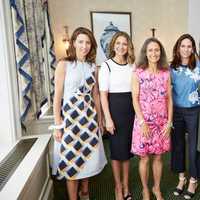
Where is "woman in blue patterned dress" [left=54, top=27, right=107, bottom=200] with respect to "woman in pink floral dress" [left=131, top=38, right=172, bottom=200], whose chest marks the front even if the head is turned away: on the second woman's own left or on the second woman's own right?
on the second woman's own right

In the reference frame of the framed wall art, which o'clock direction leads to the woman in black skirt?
The woman in black skirt is roughly at 12 o'clock from the framed wall art.

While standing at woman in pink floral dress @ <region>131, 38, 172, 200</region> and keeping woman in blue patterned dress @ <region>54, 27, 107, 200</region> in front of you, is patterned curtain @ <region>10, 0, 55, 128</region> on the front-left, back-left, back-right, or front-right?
front-right

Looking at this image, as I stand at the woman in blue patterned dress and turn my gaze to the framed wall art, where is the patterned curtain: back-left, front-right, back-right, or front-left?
front-left

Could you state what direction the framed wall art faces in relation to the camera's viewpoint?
facing the viewer

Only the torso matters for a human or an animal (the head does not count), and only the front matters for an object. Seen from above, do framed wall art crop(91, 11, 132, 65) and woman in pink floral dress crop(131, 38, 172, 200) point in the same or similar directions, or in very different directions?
same or similar directions

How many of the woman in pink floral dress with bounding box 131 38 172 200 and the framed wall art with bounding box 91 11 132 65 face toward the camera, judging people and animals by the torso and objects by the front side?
2

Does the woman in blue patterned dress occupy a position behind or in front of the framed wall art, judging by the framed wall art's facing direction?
in front

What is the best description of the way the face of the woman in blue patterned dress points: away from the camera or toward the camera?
toward the camera

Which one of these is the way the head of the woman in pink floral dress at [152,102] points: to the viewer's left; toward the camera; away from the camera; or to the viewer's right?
toward the camera

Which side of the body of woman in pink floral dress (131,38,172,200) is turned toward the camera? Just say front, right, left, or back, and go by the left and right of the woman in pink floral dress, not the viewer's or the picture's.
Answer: front
